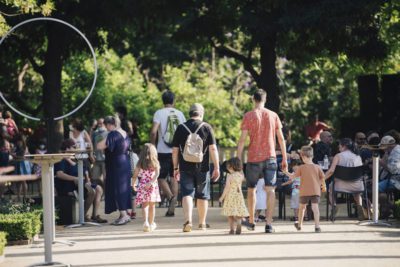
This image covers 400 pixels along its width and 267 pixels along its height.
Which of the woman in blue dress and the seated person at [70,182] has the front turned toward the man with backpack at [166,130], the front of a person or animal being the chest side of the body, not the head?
the seated person

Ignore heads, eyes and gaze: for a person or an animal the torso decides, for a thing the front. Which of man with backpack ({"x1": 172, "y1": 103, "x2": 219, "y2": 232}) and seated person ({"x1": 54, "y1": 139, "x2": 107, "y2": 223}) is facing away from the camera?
the man with backpack

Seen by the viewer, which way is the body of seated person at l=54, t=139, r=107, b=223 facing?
to the viewer's right

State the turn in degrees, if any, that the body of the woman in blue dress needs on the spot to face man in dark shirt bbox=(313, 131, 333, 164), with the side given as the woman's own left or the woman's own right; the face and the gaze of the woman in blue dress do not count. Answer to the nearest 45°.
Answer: approximately 135° to the woman's own right

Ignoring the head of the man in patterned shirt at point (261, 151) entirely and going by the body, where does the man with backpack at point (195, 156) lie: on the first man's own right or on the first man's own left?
on the first man's own left

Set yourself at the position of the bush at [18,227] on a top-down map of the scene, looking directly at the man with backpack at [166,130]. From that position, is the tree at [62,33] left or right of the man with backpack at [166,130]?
left

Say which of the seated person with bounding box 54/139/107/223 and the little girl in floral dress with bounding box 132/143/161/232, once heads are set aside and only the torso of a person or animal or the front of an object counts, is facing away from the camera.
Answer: the little girl in floral dress

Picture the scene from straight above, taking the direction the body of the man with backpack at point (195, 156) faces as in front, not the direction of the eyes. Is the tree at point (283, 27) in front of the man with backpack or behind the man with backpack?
in front

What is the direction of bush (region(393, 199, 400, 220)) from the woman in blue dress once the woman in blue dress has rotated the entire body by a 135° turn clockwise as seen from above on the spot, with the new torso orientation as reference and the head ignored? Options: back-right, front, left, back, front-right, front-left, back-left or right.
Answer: front

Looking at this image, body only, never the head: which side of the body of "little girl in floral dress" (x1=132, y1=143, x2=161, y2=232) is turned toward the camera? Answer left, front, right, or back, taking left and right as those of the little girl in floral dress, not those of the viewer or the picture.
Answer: back

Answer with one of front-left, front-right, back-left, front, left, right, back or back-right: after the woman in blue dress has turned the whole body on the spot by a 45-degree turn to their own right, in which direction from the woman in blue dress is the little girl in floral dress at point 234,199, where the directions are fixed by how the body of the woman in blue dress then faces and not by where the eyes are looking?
back-right

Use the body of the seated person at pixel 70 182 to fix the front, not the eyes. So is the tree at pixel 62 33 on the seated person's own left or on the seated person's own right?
on the seated person's own left

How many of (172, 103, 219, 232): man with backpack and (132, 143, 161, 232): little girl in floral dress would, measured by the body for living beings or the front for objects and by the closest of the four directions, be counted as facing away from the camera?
2

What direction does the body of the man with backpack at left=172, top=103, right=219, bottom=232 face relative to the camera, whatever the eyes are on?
away from the camera
